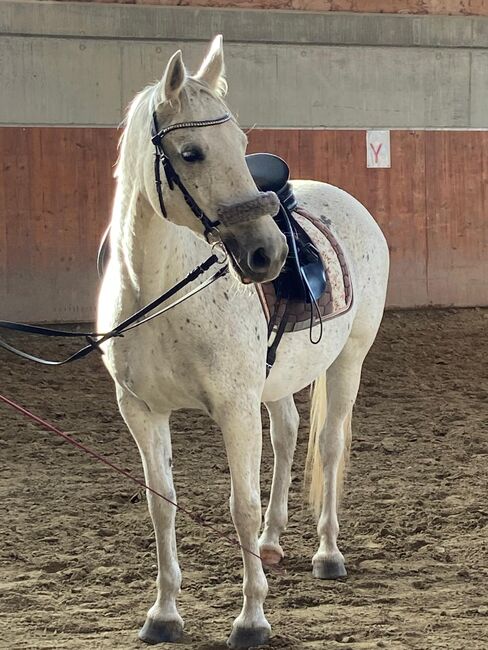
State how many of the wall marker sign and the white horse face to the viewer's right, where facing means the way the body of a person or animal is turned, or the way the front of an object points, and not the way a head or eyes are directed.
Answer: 0

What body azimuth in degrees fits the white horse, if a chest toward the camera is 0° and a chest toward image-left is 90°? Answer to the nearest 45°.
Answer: approximately 45°

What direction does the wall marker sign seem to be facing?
toward the camera

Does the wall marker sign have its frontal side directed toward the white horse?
yes

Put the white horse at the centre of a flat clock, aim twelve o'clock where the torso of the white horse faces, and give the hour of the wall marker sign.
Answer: The wall marker sign is roughly at 5 o'clock from the white horse.
